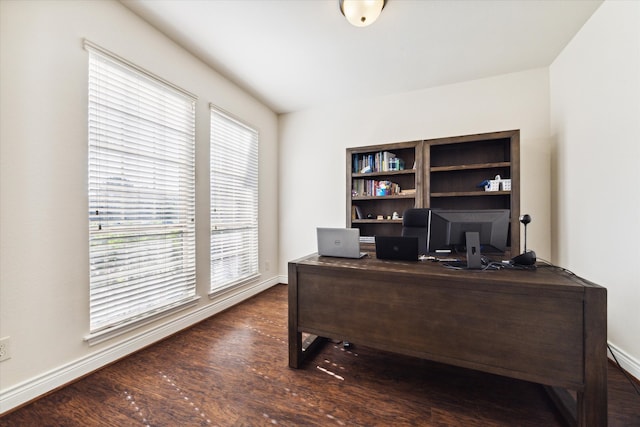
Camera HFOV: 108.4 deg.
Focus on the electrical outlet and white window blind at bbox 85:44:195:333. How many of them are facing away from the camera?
0

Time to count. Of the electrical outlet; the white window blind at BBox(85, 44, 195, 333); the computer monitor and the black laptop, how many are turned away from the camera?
2

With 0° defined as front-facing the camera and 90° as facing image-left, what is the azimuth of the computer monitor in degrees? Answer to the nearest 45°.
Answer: approximately 180°

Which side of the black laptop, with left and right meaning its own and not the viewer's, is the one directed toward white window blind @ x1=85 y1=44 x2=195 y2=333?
left

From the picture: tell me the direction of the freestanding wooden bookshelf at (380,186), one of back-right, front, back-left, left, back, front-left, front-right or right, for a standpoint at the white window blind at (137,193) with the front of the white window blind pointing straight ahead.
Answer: front-left

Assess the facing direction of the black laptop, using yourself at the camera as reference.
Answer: facing away from the viewer

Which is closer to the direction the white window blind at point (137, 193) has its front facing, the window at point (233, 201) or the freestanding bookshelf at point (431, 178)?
the freestanding bookshelf

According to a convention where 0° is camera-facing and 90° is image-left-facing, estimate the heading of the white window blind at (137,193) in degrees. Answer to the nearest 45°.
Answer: approximately 315°
